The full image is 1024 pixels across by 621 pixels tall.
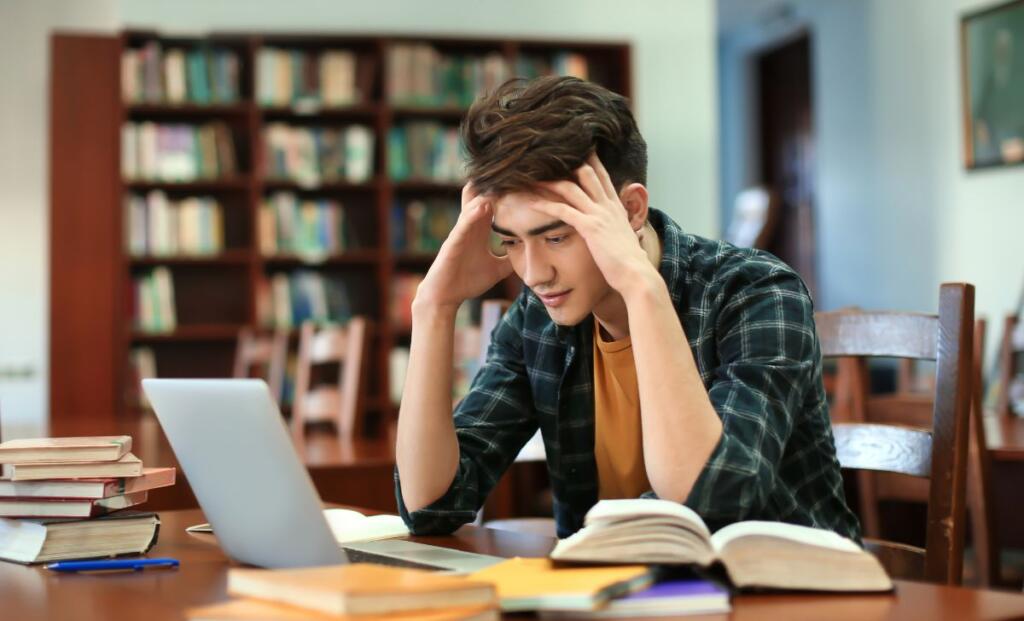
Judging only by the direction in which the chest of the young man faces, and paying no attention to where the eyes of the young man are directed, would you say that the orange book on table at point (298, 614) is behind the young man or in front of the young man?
in front

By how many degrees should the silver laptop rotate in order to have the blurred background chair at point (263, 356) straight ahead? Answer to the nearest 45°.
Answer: approximately 45° to its left

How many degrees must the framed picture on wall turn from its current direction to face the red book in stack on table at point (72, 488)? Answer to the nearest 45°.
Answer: approximately 45° to its left

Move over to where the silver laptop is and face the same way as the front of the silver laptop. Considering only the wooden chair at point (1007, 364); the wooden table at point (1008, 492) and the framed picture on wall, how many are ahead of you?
3

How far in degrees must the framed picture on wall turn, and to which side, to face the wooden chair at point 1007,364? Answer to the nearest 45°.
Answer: approximately 45° to its left

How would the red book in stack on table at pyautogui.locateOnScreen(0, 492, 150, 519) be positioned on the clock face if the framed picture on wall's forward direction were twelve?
The red book in stack on table is roughly at 11 o'clock from the framed picture on wall.

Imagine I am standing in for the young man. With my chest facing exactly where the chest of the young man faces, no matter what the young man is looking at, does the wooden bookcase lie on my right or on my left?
on my right

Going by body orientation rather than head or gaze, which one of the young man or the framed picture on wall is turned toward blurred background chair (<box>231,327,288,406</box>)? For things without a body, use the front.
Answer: the framed picture on wall

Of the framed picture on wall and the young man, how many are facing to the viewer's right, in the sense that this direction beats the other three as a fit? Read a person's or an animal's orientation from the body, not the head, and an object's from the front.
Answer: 0

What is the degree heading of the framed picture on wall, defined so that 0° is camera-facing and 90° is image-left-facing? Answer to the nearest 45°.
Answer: approximately 45°

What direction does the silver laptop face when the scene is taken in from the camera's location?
facing away from the viewer and to the right of the viewer

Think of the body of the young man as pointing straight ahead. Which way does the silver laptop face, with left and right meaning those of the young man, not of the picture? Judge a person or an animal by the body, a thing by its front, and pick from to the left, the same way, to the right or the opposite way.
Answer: the opposite way

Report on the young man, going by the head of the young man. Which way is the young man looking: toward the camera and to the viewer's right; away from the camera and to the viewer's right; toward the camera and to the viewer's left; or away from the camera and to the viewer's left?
toward the camera and to the viewer's left

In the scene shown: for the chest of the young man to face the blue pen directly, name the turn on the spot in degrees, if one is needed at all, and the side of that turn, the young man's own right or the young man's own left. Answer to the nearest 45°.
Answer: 0° — they already face it
